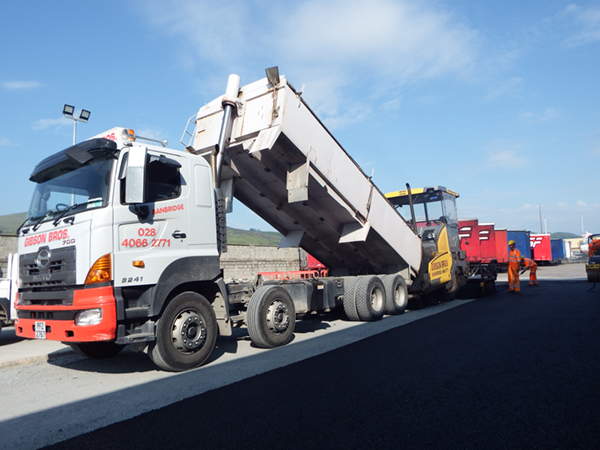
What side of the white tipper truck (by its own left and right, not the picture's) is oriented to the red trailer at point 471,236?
back

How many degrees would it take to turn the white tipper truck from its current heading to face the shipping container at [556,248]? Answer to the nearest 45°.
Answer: approximately 180°

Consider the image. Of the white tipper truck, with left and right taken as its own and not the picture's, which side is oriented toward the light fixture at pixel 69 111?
right

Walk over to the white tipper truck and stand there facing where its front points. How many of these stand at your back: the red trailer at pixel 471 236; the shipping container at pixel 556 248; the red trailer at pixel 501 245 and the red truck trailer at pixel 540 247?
4

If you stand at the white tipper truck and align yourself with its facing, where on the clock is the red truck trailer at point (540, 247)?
The red truck trailer is roughly at 6 o'clock from the white tipper truck.

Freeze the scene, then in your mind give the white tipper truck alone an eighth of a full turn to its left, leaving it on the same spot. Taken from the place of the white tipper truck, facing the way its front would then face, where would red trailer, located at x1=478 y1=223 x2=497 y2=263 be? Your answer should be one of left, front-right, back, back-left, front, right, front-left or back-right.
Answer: back-left

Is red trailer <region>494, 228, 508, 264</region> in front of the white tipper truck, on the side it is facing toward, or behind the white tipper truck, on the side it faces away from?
behind
